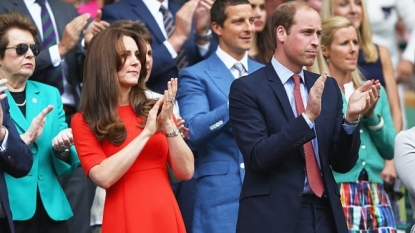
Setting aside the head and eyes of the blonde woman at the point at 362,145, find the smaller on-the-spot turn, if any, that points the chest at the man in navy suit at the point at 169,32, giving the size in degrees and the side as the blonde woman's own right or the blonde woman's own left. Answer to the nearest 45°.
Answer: approximately 135° to the blonde woman's own right

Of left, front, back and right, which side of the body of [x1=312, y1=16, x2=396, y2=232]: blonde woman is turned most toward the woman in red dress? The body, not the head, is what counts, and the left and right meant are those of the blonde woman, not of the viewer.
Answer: right

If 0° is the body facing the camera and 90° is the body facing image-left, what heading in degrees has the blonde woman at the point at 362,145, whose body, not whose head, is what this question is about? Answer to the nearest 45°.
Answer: approximately 315°

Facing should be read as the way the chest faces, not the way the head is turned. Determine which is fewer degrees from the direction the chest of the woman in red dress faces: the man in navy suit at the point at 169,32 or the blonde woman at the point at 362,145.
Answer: the blonde woman

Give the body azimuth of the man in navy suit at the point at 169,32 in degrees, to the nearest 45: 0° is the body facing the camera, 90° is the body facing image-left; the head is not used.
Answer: approximately 315°

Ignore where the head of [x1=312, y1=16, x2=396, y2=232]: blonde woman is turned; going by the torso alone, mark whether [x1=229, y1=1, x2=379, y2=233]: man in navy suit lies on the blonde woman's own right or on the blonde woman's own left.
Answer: on the blonde woman's own right

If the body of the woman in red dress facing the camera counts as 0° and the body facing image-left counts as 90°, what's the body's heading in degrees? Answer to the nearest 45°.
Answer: approximately 315°
